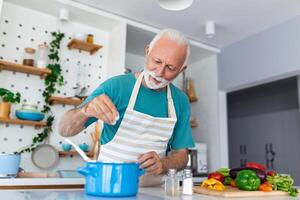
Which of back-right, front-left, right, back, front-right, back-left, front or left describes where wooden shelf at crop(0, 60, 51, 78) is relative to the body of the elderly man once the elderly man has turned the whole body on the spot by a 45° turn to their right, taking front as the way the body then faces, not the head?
right

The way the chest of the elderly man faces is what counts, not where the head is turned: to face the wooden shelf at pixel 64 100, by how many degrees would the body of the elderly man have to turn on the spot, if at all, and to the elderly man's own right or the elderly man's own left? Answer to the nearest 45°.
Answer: approximately 135° to the elderly man's own right

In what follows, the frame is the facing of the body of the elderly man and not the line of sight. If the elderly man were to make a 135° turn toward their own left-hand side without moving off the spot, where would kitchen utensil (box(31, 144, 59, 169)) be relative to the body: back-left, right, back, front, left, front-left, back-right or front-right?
left

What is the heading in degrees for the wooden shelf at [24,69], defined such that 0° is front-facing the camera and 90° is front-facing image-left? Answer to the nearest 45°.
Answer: approximately 315°

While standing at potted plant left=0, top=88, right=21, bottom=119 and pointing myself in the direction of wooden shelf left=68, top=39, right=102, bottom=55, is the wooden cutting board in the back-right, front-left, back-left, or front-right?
front-right

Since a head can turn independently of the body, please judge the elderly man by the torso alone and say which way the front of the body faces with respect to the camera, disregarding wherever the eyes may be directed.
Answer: toward the camera

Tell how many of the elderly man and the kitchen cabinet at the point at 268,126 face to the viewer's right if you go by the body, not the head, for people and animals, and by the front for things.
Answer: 0

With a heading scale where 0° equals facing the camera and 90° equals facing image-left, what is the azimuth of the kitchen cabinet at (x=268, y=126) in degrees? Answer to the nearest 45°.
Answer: approximately 45°

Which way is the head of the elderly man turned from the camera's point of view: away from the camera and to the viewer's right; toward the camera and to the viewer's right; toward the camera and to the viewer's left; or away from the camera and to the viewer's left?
toward the camera and to the viewer's left

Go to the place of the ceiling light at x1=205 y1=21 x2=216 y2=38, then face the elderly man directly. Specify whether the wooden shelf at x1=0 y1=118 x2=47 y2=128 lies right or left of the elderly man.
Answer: right

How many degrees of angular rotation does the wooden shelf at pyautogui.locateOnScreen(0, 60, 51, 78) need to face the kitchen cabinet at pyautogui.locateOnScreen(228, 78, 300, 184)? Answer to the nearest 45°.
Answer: approximately 45° to its left

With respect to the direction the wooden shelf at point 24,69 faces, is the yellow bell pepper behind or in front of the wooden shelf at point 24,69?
in front

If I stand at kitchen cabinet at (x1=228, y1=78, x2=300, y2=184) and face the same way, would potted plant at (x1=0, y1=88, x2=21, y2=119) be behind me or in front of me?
in front
